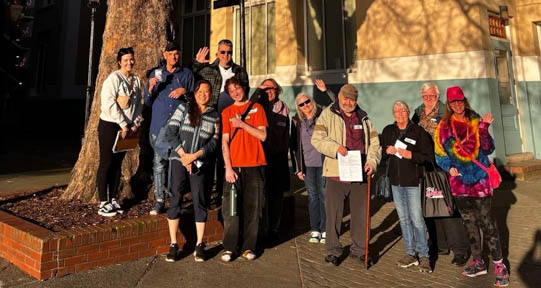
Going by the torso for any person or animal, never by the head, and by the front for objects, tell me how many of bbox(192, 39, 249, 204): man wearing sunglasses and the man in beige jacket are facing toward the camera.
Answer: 2

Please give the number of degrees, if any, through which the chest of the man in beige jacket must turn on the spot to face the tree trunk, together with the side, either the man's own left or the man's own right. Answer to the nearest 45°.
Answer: approximately 90° to the man's own right

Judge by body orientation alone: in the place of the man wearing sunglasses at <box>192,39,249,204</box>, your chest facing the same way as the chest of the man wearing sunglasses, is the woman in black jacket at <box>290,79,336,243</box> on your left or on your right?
on your left

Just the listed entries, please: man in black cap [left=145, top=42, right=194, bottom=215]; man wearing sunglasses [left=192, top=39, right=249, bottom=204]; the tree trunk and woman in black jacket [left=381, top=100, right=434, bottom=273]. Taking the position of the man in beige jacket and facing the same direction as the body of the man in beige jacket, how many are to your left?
1

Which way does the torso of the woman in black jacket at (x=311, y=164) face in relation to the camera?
toward the camera

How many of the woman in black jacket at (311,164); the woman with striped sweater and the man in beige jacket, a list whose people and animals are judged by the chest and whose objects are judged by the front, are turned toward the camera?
3

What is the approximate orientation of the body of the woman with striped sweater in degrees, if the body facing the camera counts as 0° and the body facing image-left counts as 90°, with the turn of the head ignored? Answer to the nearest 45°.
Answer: approximately 0°

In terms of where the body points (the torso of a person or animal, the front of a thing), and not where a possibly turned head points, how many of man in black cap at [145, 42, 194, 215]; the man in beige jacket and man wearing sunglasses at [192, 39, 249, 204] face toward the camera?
3

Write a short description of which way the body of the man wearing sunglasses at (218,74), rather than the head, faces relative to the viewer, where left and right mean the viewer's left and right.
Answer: facing the viewer

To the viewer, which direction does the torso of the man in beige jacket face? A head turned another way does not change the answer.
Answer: toward the camera

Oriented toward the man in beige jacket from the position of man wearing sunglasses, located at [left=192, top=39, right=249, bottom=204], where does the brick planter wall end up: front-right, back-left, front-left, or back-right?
back-right
